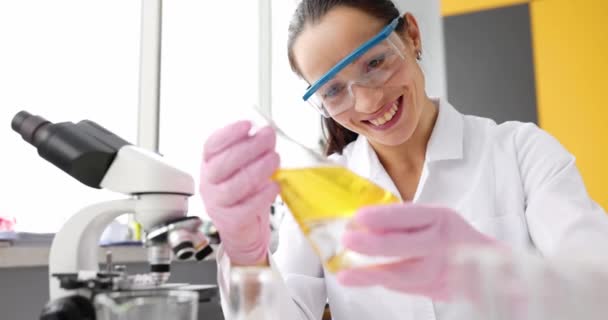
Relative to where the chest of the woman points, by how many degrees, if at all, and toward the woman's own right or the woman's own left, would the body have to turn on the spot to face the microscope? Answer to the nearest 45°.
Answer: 0° — they already face it

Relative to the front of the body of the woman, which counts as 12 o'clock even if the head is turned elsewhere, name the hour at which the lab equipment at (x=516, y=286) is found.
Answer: The lab equipment is roughly at 10 o'clock from the woman.

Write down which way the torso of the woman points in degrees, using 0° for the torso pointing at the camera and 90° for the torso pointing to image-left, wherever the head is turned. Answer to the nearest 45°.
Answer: approximately 45°
